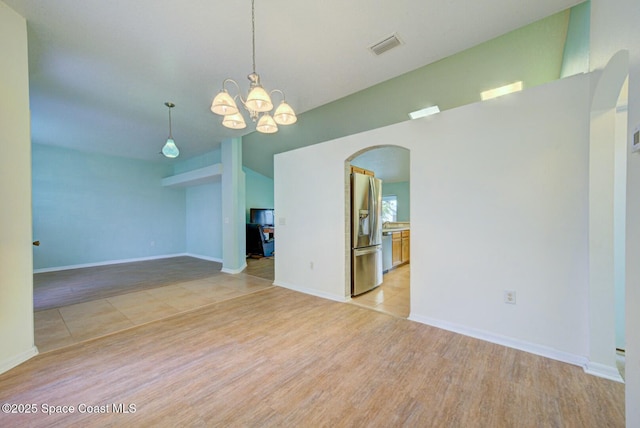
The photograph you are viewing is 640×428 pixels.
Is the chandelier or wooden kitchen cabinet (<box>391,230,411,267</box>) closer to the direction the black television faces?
the chandelier

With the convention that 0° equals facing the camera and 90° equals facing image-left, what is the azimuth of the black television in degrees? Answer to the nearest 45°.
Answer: approximately 45°

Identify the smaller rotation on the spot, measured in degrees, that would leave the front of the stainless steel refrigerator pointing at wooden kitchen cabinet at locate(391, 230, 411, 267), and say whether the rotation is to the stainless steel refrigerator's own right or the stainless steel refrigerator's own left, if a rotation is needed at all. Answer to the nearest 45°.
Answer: approximately 135° to the stainless steel refrigerator's own left

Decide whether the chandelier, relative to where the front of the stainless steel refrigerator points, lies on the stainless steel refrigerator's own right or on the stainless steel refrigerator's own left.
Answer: on the stainless steel refrigerator's own right

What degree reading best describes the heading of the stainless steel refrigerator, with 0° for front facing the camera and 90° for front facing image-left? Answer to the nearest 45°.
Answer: approximately 315°
